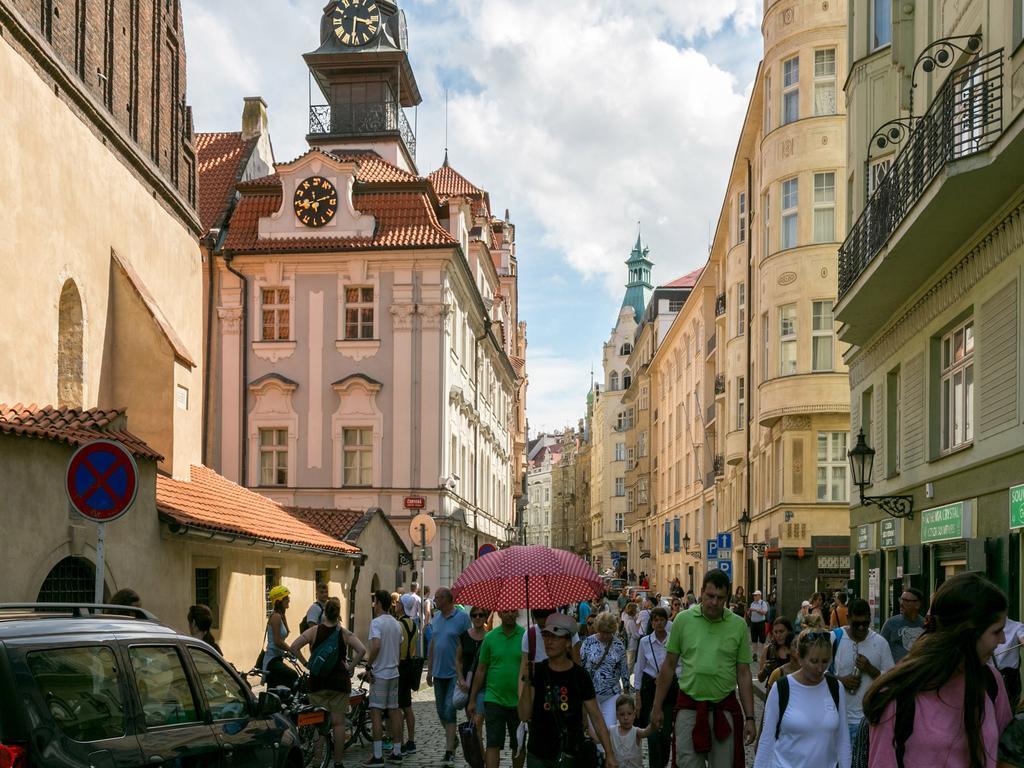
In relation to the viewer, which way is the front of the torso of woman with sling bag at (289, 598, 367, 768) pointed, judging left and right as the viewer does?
facing away from the viewer

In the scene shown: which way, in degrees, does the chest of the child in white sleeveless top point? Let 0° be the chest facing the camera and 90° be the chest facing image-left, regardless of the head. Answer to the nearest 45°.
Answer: approximately 0°

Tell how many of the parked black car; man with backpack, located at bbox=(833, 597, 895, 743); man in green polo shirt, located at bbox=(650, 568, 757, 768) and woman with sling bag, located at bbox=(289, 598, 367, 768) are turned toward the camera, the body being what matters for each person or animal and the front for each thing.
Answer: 2

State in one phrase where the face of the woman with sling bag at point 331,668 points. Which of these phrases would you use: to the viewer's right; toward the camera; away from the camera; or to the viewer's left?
away from the camera

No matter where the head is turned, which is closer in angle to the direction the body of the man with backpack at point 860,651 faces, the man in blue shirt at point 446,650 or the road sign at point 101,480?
the road sign

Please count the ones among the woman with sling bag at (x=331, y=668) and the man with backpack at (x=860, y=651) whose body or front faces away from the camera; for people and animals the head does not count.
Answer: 1
